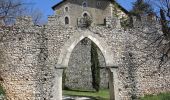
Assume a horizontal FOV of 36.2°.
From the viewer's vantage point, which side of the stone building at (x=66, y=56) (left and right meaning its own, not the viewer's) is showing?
front

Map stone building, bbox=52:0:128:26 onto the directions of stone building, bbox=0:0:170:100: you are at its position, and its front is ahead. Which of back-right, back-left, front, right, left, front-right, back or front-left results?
back
